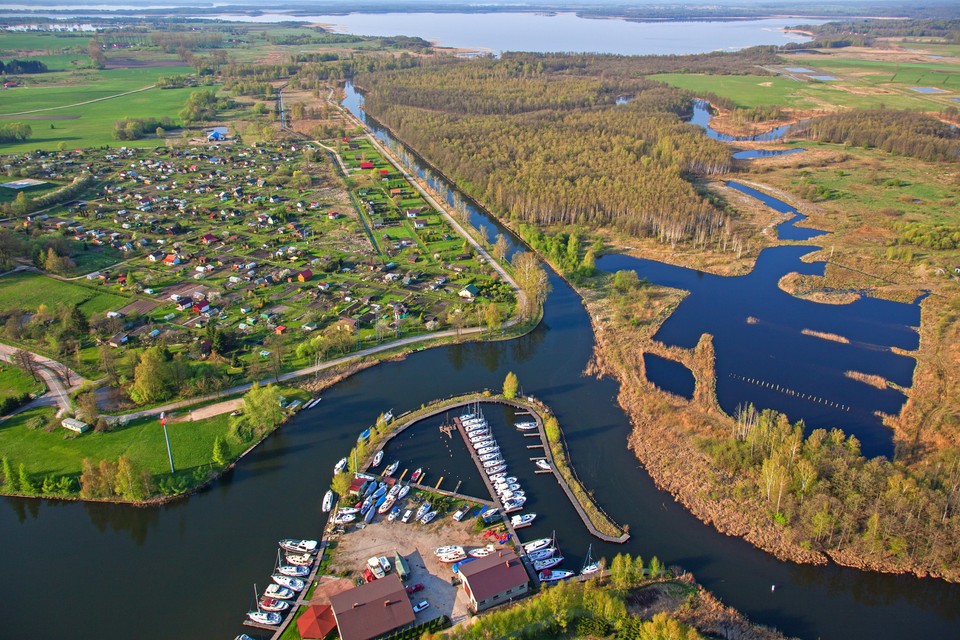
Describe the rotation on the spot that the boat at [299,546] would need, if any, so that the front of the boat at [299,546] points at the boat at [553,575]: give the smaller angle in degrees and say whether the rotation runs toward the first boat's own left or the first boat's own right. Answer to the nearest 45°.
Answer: approximately 135° to the first boat's own left

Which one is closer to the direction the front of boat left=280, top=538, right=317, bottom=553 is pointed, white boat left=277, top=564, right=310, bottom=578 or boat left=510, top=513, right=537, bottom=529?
the white boat

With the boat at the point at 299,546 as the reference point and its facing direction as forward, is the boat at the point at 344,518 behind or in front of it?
behind

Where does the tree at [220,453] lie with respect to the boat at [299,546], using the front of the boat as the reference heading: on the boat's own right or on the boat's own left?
on the boat's own right

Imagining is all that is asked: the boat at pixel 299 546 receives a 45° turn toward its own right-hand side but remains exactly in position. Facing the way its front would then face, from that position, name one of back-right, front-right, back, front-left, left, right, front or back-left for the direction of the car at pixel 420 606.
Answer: back

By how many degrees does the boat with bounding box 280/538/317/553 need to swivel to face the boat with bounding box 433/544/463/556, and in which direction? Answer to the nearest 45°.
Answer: approximately 180°

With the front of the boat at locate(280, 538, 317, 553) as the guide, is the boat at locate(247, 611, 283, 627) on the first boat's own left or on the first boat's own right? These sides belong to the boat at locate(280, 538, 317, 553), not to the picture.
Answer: on the first boat's own left

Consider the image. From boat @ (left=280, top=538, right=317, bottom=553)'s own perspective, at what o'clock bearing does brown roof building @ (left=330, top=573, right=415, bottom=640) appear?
The brown roof building is roughly at 8 o'clock from the boat.

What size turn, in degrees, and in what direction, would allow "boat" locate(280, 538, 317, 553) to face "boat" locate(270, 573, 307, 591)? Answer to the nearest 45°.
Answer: approximately 90° to its left

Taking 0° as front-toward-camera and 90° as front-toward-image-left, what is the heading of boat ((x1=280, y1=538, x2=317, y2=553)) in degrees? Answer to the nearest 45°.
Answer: approximately 90°

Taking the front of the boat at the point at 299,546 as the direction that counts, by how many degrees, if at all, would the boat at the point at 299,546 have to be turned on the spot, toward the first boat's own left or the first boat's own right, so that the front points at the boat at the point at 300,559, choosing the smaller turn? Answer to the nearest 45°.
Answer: approximately 90° to the first boat's own left
